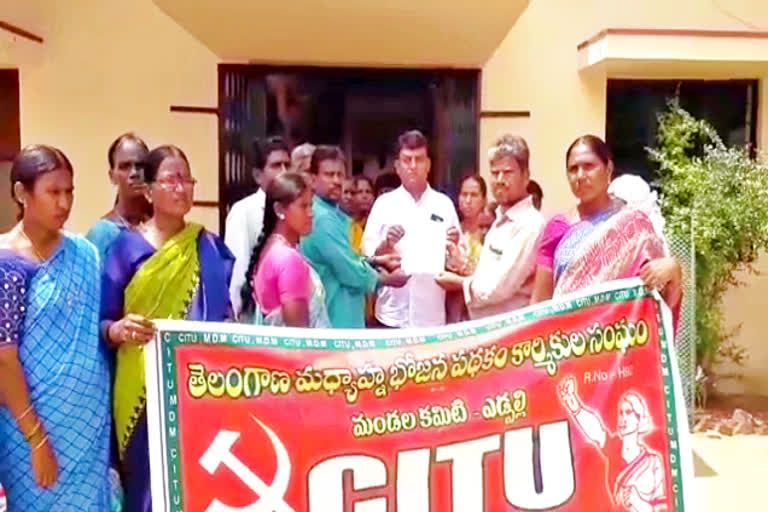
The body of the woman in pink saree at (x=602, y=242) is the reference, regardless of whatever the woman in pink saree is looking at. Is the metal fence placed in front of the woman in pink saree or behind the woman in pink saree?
behind

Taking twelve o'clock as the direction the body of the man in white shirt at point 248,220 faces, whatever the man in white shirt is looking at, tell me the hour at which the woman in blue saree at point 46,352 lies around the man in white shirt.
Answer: The woman in blue saree is roughly at 2 o'clock from the man in white shirt.

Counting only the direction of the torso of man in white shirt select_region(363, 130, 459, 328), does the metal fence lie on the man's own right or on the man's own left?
on the man's own left

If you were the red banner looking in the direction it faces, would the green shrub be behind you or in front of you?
behind

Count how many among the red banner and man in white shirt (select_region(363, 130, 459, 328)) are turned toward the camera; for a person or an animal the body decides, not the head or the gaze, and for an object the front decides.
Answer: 2

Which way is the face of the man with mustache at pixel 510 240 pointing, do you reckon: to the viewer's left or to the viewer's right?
to the viewer's left

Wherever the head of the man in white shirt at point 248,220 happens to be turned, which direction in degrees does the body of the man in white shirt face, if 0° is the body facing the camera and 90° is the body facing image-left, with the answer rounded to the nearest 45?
approximately 315°

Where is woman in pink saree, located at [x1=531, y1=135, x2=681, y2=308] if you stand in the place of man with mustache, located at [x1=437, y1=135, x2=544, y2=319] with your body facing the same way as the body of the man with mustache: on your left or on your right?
on your left

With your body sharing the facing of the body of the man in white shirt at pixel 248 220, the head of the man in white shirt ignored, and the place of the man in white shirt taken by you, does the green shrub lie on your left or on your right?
on your left

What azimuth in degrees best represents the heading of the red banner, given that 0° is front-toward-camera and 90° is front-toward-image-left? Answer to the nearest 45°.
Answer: approximately 0°
